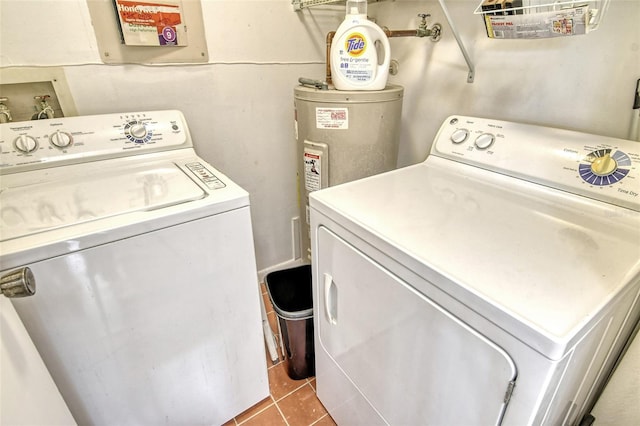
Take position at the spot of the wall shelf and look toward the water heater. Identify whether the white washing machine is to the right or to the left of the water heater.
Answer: left

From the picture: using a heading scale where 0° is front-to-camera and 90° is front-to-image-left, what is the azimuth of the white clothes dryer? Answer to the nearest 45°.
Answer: approximately 45°

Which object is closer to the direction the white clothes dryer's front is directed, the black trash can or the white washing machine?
the white washing machine

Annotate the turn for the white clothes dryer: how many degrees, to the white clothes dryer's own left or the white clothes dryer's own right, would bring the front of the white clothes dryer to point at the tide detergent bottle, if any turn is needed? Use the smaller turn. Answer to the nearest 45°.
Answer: approximately 90° to the white clothes dryer's own right

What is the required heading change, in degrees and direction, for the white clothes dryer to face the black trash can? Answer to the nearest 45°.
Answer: approximately 45° to its right
